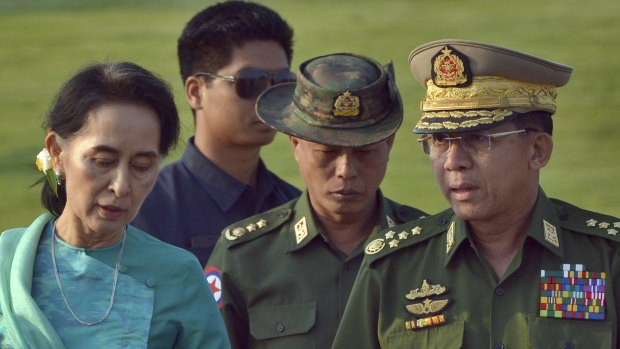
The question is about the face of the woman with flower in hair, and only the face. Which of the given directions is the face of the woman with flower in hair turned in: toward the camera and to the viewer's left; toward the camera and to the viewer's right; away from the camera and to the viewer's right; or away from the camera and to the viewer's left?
toward the camera and to the viewer's right

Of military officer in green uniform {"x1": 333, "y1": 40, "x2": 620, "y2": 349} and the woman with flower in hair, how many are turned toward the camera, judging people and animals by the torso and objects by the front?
2

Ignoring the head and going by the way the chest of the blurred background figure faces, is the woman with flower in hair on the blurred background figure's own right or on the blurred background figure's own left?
on the blurred background figure's own right

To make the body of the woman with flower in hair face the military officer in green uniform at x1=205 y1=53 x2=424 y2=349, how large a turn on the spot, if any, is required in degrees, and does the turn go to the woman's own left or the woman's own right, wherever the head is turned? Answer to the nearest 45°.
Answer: approximately 135° to the woman's own left

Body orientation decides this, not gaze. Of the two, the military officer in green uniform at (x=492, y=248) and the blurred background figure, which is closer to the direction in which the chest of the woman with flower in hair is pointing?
the military officer in green uniform

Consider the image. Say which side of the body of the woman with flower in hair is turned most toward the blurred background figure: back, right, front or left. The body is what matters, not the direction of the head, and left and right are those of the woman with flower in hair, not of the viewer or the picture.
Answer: back

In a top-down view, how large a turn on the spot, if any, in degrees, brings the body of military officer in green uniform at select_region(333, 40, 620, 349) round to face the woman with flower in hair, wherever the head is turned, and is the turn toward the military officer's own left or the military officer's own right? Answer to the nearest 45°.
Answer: approximately 90° to the military officer's own right

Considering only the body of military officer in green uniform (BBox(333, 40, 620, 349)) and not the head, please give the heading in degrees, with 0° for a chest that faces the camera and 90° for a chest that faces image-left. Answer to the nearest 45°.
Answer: approximately 0°

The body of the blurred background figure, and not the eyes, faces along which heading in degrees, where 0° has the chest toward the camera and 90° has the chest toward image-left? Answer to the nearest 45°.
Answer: approximately 315°

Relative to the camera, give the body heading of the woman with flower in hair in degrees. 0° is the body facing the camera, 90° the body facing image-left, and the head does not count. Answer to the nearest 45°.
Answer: approximately 0°

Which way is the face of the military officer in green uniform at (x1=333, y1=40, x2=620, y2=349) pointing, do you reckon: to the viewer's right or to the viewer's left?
to the viewer's left
